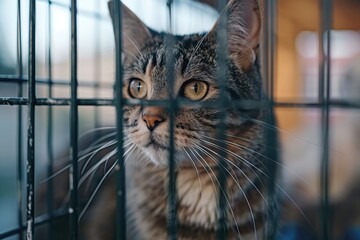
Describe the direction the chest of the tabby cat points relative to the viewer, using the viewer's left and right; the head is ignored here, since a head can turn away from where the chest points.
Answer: facing the viewer and to the left of the viewer
